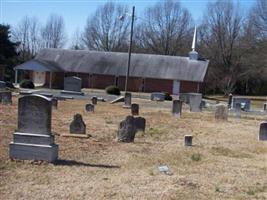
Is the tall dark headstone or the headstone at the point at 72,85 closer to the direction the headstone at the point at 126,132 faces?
the tall dark headstone

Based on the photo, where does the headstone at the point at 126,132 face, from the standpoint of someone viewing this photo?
facing the viewer

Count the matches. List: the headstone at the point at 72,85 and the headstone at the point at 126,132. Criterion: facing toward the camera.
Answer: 2

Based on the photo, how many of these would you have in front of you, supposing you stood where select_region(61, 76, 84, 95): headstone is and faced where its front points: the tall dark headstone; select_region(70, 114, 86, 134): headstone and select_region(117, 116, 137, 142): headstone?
3

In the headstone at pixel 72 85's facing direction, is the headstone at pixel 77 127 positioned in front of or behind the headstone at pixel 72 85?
in front

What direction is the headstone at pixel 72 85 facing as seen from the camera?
toward the camera

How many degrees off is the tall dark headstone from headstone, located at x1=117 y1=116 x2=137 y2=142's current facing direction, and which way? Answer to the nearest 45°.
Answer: approximately 45° to its right

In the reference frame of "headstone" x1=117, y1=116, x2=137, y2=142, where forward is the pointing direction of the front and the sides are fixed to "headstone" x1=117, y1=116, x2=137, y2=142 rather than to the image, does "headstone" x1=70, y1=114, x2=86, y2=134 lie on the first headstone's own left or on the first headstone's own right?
on the first headstone's own right

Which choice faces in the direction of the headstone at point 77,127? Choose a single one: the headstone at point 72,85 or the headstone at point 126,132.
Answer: the headstone at point 72,85

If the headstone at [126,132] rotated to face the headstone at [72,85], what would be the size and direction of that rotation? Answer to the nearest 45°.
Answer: approximately 180°

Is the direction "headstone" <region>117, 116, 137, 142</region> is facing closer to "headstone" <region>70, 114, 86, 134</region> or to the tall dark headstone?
the tall dark headstone

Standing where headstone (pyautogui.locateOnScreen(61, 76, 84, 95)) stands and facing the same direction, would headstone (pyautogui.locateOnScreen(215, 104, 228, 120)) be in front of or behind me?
in front

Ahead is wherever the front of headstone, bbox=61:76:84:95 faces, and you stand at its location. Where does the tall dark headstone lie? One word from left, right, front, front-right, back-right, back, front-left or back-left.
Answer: front
